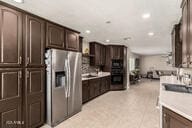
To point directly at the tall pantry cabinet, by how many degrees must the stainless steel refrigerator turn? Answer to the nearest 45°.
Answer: approximately 90° to its right

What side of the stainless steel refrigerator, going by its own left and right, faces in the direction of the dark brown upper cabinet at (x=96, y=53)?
left

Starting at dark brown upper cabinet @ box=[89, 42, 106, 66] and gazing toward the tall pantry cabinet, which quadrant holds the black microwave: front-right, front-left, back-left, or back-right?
back-left

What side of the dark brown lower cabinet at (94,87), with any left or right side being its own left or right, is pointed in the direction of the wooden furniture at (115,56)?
left

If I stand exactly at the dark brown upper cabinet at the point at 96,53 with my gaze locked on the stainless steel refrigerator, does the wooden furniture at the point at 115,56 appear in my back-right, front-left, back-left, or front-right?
back-left

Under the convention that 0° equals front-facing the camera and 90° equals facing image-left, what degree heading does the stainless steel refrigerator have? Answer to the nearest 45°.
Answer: approximately 315°

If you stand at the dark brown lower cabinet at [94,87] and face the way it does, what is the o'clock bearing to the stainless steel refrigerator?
The stainless steel refrigerator is roughly at 2 o'clock from the dark brown lower cabinet.
